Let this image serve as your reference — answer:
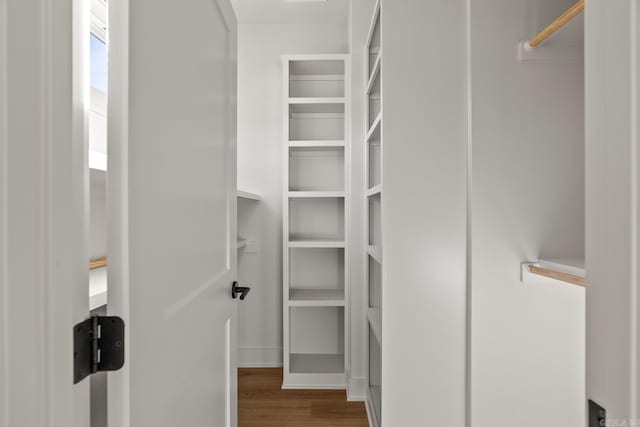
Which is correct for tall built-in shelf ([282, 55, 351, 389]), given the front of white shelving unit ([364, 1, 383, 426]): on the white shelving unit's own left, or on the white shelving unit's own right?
on the white shelving unit's own right

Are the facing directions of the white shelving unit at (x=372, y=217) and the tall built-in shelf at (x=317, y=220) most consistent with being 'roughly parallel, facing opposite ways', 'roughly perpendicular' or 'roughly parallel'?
roughly perpendicular

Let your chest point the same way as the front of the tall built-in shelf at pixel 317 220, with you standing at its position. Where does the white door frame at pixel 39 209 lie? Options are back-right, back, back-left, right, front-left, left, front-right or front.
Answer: front

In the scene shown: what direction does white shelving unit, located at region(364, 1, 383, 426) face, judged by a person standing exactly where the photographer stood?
facing to the left of the viewer

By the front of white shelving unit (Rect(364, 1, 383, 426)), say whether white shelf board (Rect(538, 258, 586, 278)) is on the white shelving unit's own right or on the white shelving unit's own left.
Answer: on the white shelving unit's own left

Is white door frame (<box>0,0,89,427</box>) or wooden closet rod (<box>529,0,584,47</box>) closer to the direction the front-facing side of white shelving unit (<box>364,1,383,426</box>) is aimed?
the white door frame

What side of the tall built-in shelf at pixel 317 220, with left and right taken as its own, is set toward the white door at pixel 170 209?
front

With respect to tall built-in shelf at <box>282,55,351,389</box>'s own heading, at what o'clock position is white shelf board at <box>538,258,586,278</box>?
The white shelf board is roughly at 11 o'clock from the tall built-in shelf.

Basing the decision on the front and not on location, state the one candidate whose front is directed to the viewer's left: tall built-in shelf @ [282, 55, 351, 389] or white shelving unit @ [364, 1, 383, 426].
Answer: the white shelving unit

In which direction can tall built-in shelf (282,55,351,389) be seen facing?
toward the camera

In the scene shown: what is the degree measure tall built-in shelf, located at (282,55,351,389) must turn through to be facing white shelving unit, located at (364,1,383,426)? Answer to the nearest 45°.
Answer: approximately 45° to its left

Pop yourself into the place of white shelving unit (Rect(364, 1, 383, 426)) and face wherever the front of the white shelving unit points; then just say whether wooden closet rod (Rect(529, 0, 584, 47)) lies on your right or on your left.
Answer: on your left

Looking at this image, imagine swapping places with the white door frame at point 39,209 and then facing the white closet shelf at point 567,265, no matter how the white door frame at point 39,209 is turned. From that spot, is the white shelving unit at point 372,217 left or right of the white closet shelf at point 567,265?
left

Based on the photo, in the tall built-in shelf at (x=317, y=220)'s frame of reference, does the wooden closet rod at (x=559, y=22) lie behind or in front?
in front
